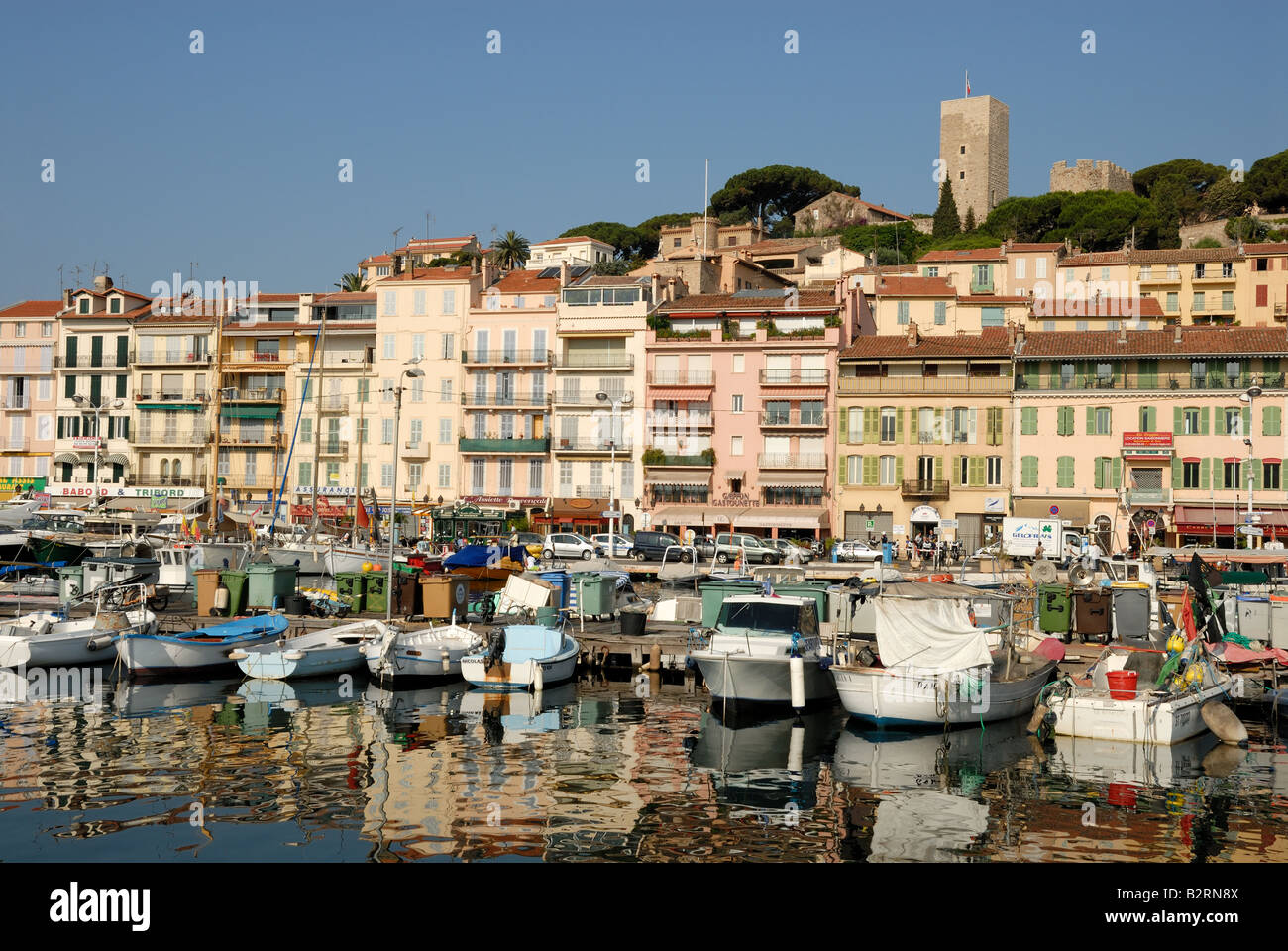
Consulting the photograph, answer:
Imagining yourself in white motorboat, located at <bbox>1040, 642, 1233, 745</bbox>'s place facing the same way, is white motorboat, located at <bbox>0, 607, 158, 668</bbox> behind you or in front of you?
behind

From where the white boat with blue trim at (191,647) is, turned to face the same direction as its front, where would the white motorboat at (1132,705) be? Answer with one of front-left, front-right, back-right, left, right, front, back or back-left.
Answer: left
